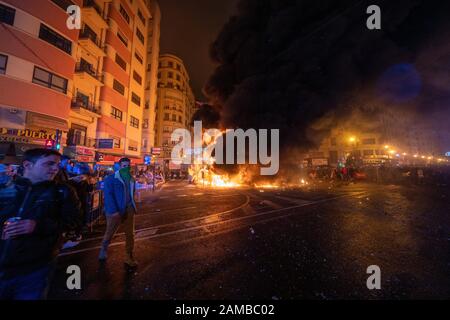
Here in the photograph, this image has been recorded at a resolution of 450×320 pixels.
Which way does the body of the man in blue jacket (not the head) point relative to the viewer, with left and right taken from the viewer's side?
facing the viewer and to the right of the viewer
